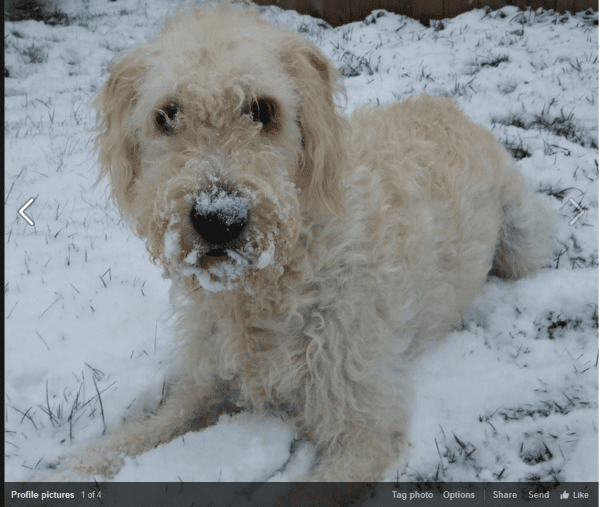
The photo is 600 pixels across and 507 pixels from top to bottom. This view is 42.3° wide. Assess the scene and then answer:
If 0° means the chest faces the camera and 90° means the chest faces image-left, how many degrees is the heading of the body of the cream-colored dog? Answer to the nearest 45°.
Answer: approximately 45°

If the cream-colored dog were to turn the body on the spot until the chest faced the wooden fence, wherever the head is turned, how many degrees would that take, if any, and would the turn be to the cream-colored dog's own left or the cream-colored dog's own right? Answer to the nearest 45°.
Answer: approximately 135° to the cream-colored dog's own right
